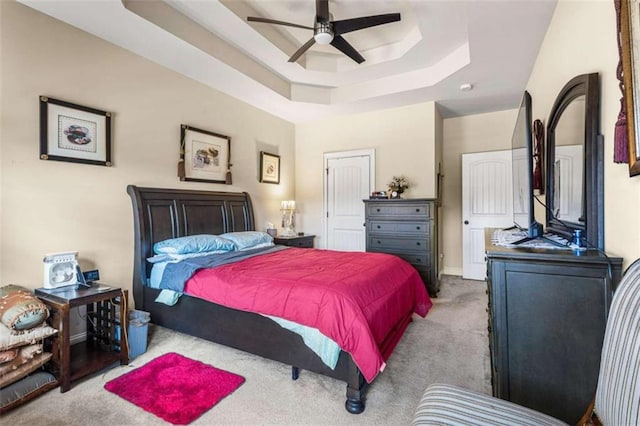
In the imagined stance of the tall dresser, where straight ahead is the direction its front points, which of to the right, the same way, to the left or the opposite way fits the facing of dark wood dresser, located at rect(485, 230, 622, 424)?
to the right

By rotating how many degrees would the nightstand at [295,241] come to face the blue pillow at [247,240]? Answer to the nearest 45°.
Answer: approximately 90° to its right

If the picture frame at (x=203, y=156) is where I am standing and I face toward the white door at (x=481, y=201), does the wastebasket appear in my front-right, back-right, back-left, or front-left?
back-right

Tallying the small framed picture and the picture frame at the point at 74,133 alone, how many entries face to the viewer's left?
0

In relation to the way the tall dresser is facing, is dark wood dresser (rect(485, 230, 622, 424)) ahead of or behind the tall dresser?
ahead

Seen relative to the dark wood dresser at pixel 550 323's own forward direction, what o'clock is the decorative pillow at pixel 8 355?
The decorative pillow is roughly at 11 o'clock from the dark wood dresser.

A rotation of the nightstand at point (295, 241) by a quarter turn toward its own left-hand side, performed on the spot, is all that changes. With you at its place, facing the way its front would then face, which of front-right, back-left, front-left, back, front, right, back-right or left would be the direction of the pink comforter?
back-right

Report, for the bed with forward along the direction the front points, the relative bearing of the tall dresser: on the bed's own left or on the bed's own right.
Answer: on the bed's own left

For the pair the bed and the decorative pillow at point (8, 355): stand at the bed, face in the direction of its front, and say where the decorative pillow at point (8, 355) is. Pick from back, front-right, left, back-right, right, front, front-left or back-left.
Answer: right

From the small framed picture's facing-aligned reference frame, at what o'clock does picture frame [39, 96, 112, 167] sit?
The picture frame is roughly at 3 o'clock from the small framed picture.

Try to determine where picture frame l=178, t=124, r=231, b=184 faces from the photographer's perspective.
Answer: facing the viewer and to the right of the viewer

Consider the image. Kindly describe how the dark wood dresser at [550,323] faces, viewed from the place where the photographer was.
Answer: facing to the left of the viewer

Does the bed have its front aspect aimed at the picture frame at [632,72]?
yes

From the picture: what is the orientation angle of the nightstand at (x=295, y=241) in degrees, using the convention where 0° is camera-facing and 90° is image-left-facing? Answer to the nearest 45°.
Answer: approximately 315°
